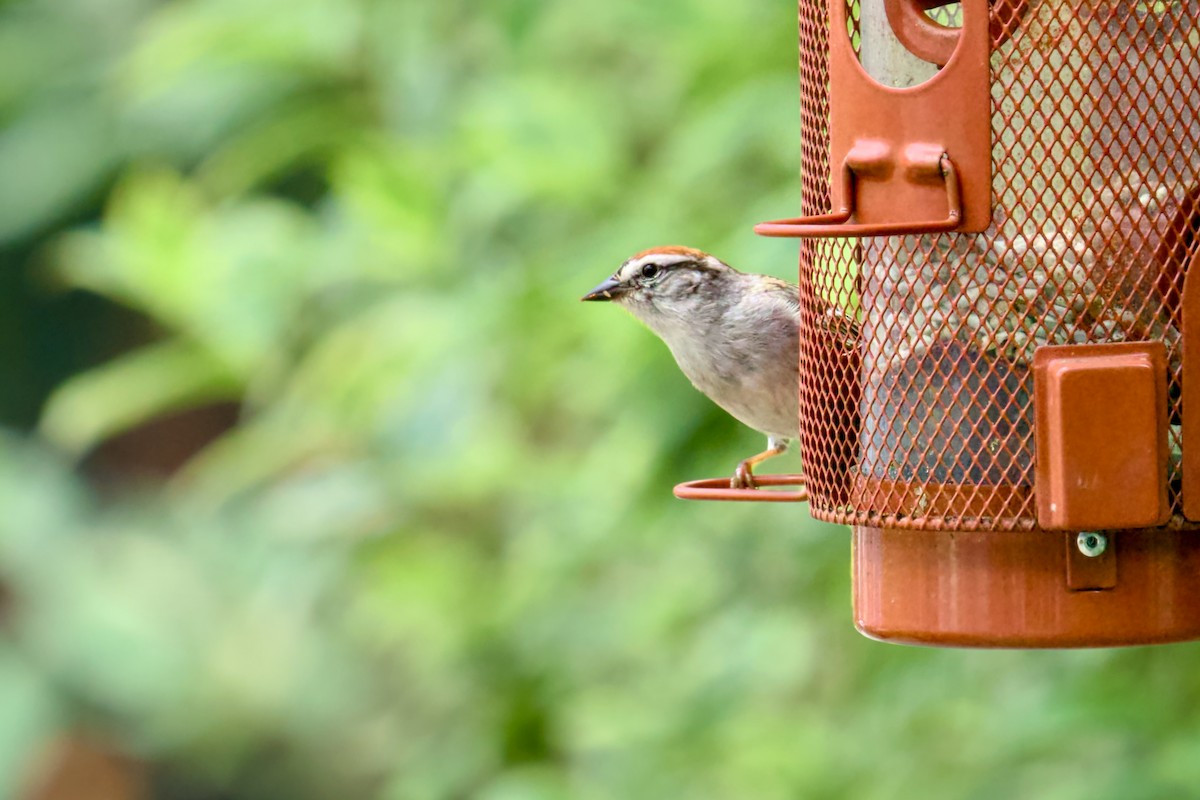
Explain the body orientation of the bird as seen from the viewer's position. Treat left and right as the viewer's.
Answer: facing to the left of the viewer

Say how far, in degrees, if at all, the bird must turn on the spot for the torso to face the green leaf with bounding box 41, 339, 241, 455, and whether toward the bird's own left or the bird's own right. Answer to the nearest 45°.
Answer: approximately 45° to the bird's own right
